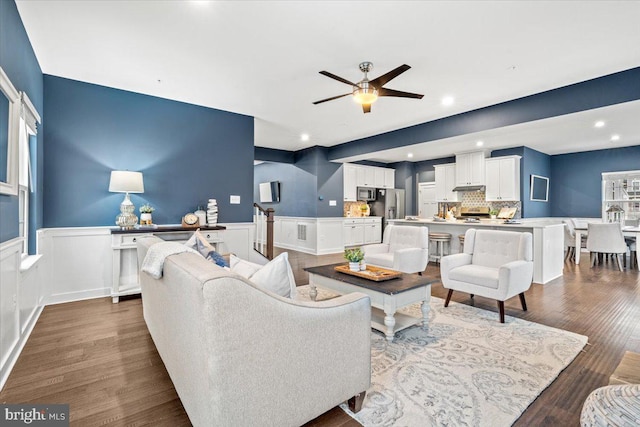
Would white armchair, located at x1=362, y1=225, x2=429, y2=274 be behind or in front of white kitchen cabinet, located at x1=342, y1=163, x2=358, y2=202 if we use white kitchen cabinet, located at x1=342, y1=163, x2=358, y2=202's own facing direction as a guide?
in front

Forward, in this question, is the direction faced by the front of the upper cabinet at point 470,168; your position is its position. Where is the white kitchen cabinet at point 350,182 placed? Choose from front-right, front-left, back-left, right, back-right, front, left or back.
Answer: front-right

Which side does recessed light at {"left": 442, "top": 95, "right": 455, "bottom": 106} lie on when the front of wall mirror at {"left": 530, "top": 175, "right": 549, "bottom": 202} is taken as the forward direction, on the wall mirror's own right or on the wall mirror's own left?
on the wall mirror's own right

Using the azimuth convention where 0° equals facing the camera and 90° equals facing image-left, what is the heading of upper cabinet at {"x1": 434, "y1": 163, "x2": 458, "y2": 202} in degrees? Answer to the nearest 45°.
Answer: approximately 45°

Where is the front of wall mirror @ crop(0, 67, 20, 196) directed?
to the viewer's right

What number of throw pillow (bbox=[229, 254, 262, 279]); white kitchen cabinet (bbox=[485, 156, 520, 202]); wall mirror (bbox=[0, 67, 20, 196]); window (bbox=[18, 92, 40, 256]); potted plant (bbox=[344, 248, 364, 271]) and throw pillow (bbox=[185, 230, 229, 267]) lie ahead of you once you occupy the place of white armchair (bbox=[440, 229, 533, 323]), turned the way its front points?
5

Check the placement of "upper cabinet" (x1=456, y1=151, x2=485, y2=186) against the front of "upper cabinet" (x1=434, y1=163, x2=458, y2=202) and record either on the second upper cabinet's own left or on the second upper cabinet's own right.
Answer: on the second upper cabinet's own left

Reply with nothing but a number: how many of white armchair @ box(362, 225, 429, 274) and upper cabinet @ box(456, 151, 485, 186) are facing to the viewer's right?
0

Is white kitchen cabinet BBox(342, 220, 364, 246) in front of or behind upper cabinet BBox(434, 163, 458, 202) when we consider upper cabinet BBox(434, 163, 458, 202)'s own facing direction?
in front

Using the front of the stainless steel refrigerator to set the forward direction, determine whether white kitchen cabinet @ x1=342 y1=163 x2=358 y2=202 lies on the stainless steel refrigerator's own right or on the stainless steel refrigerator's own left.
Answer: on the stainless steel refrigerator's own right

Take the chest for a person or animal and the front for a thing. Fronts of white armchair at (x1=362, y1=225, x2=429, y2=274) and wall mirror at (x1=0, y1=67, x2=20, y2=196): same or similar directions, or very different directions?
very different directions

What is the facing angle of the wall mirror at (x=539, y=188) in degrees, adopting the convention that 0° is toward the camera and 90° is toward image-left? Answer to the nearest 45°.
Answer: approximately 315°
